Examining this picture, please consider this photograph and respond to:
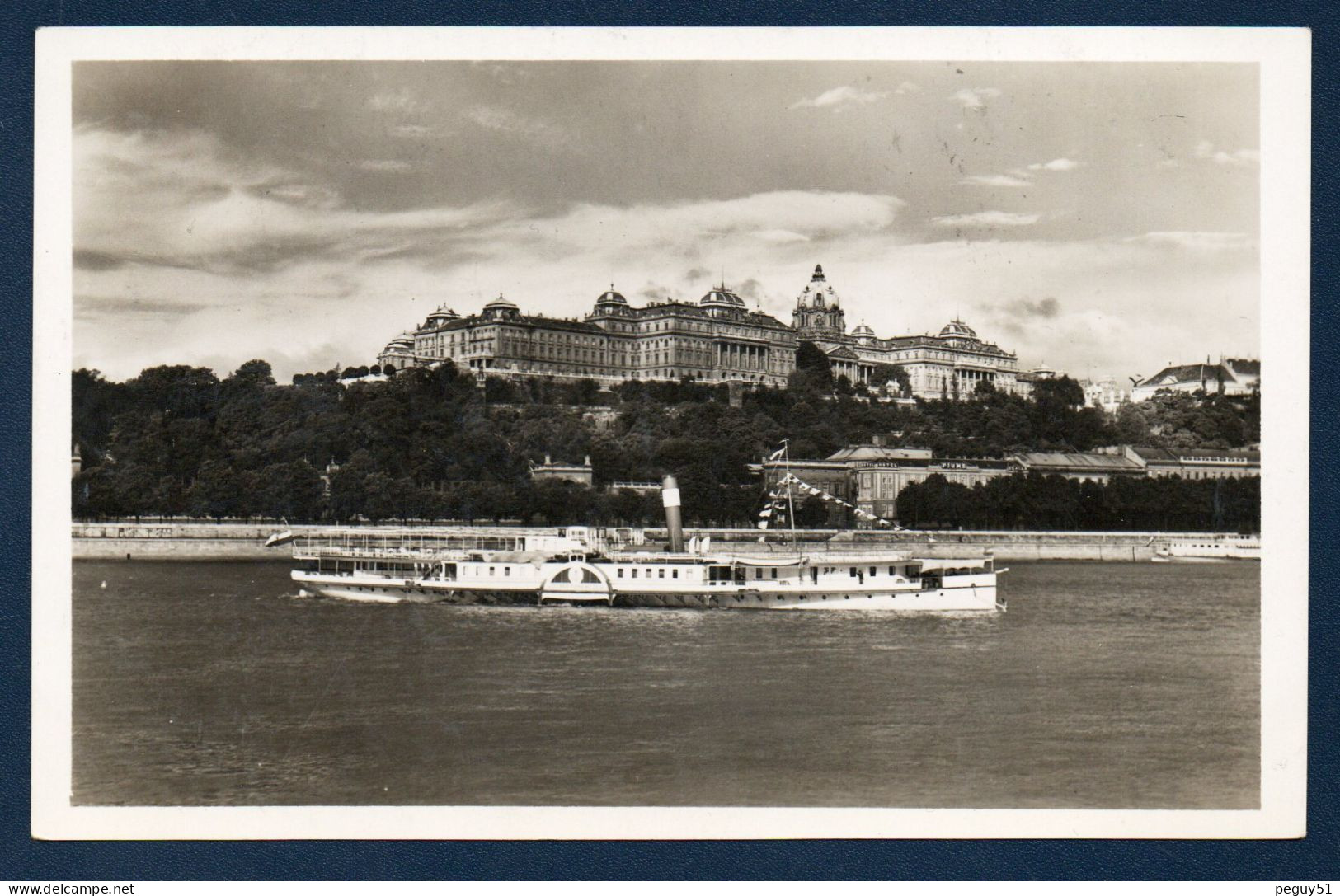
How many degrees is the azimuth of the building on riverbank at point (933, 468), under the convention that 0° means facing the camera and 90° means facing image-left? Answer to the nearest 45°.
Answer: approximately 0°

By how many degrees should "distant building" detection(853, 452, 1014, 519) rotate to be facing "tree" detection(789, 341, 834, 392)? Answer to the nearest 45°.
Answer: approximately 135° to its right

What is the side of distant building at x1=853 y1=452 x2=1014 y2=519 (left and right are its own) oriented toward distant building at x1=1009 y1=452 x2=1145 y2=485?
left

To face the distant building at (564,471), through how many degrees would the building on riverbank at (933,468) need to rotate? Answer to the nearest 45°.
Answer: approximately 45° to its right
